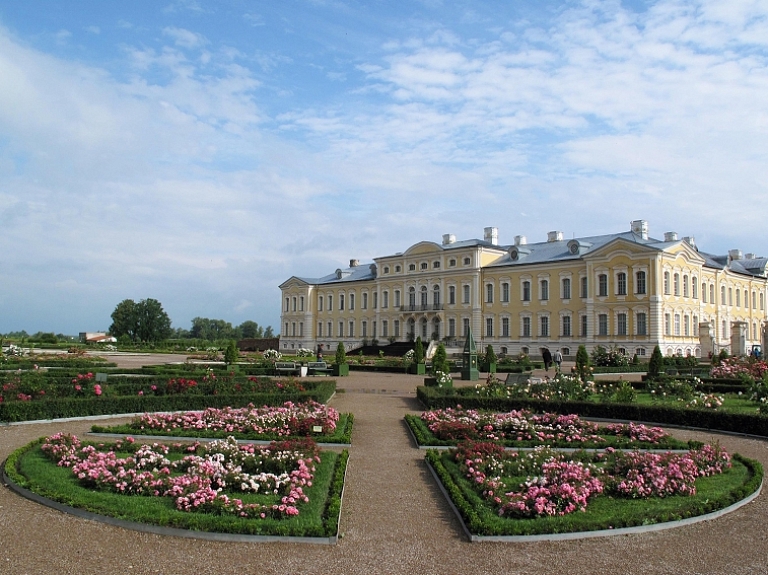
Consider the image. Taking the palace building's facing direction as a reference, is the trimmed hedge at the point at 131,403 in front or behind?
in front

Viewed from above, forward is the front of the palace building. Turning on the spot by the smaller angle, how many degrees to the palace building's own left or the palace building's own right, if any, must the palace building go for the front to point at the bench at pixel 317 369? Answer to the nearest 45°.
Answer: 0° — it already faces it

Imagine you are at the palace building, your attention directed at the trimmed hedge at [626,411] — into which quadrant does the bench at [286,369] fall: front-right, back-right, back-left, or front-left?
front-right

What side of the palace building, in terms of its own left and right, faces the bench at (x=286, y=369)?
front

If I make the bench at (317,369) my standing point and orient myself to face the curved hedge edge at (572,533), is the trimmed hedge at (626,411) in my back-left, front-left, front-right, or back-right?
front-left

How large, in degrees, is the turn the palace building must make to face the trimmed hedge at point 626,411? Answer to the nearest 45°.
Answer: approximately 45° to its left

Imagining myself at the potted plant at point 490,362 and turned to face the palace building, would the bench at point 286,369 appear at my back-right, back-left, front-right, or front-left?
back-left

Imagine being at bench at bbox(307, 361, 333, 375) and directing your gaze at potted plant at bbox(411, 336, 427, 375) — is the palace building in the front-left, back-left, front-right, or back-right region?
front-left

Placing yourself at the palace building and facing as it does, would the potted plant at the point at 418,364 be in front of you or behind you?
in front

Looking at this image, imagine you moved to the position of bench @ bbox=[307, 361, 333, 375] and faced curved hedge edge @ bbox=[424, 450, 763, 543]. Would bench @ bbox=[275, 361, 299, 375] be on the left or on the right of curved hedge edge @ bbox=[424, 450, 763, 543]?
right

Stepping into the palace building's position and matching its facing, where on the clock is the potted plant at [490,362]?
The potted plant is roughly at 11 o'clock from the palace building.

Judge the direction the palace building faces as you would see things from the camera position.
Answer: facing the viewer and to the left of the viewer
